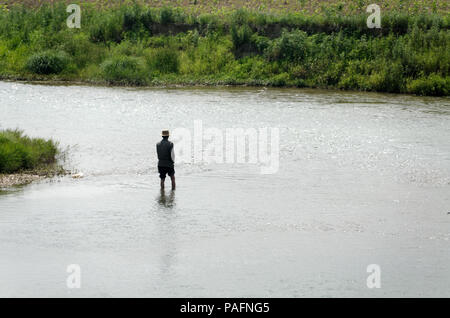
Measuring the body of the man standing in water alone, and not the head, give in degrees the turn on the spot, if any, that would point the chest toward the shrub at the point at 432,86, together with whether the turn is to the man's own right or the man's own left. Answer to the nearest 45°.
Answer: approximately 45° to the man's own right

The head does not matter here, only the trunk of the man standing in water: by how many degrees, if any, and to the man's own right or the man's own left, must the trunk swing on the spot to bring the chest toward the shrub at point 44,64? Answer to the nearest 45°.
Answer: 0° — they already face it

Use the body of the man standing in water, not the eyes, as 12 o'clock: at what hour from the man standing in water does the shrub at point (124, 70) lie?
The shrub is roughly at 12 o'clock from the man standing in water.

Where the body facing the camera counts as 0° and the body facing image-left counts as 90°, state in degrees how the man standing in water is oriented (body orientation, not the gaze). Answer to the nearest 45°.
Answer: approximately 180°

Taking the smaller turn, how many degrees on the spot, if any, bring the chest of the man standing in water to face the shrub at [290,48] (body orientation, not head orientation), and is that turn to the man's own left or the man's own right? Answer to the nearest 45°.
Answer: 0° — they already face it
